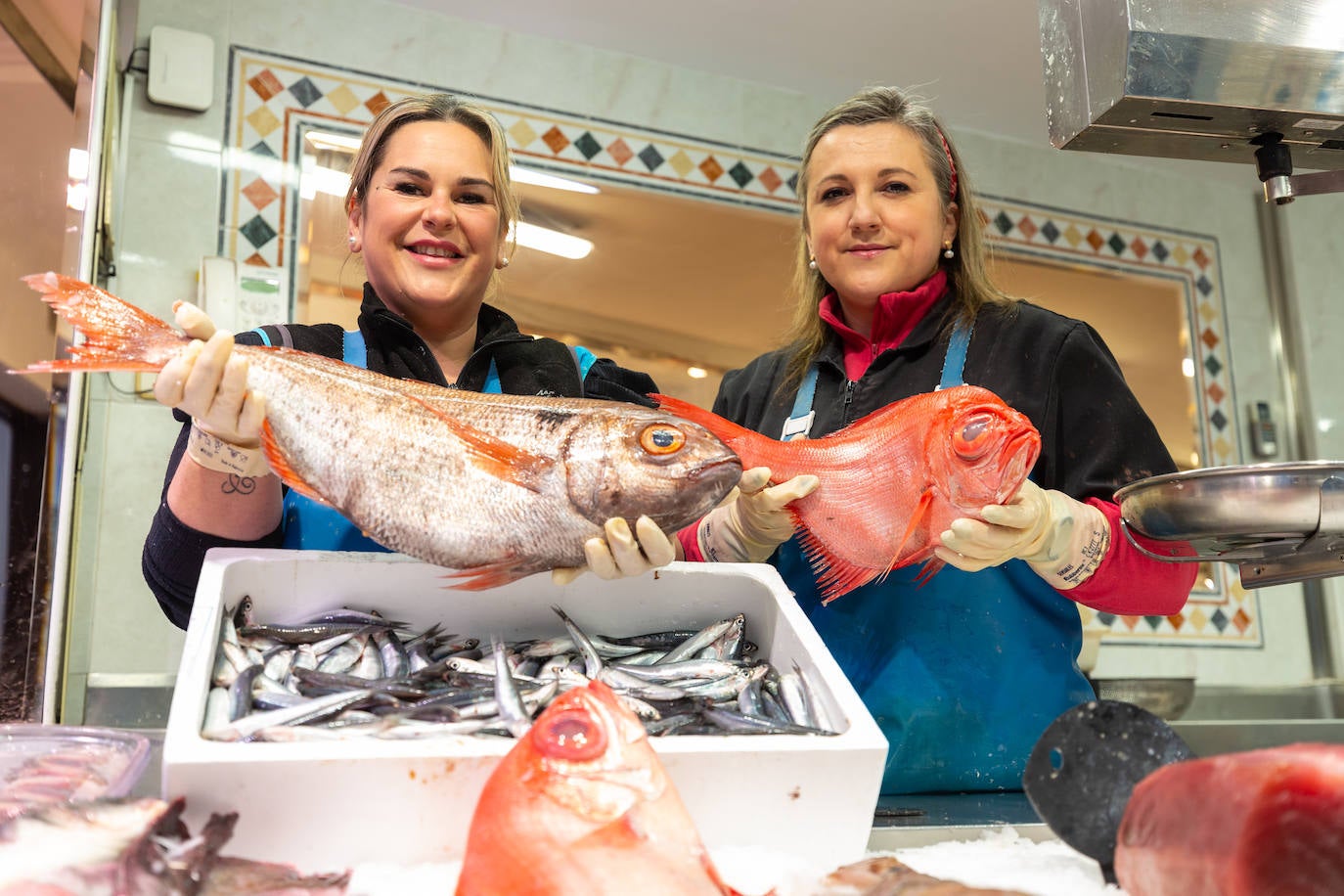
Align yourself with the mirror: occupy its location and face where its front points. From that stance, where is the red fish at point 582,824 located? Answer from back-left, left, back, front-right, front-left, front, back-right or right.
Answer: front

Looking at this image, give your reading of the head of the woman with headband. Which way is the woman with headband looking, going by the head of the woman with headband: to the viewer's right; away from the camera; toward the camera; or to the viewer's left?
toward the camera

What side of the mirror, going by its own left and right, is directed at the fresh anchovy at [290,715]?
front

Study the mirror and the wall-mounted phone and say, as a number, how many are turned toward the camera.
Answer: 2

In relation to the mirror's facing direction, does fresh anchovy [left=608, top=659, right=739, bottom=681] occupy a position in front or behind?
in front

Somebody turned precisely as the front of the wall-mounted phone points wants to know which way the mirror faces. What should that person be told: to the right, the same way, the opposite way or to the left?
the same way

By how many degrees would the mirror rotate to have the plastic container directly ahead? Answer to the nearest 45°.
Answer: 0° — it already faces it

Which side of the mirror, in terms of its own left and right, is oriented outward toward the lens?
front

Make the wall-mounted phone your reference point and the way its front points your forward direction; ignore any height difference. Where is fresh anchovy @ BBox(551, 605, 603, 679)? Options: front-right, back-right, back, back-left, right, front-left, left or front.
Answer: front

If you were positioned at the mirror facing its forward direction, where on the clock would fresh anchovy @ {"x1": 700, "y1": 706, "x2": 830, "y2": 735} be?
The fresh anchovy is roughly at 12 o'clock from the mirror.

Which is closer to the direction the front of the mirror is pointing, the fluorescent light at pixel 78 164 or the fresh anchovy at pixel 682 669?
the fresh anchovy

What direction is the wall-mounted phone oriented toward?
toward the camera

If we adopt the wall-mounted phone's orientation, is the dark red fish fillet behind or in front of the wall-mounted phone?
in front

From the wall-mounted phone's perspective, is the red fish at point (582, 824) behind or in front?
in front

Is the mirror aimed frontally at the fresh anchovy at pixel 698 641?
yes
